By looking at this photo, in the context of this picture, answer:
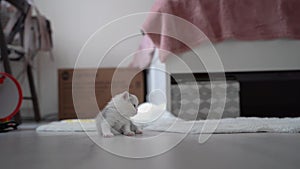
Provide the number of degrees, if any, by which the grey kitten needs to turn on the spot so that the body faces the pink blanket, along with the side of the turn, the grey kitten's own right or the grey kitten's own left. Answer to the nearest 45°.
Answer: approximately 45° to the grey kitten's own left

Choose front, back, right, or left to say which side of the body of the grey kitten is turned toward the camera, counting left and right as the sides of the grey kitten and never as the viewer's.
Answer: right

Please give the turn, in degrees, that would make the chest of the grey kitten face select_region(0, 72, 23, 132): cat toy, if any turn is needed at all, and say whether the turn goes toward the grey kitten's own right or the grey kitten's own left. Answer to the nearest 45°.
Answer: approximately 135° to the grey kitten's own left

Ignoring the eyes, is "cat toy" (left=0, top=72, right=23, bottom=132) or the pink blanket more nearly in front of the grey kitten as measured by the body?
the pink blanket
